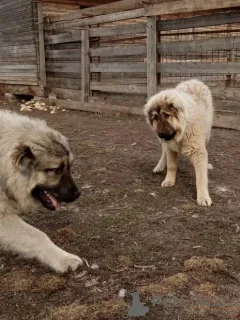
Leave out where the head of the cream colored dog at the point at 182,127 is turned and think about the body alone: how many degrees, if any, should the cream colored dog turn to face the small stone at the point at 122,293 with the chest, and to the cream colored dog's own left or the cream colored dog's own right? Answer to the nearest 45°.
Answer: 0° — it already faces it

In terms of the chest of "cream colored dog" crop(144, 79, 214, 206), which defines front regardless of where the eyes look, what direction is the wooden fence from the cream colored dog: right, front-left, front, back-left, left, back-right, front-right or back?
back

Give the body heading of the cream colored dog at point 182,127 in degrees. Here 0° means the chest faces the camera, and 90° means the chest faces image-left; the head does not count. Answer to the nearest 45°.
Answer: approximately 0°

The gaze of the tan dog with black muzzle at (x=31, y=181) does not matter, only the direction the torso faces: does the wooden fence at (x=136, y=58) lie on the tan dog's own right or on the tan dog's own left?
on the tan dog's own left

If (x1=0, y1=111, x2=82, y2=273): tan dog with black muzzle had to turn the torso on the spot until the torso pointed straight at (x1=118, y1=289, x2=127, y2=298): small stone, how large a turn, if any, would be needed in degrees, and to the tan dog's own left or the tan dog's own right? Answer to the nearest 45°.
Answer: approximately 45° to the tan dog's own right

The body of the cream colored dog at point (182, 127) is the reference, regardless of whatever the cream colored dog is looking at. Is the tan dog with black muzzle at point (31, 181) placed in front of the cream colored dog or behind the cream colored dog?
in front

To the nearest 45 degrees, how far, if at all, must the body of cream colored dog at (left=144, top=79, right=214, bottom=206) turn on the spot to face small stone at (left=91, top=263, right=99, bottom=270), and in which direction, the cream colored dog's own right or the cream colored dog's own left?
0° — it already faces it

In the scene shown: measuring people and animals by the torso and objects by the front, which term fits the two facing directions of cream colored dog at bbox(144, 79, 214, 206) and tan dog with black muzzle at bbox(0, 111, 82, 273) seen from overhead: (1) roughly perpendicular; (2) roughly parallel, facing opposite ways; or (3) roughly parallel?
roughly perpendicular

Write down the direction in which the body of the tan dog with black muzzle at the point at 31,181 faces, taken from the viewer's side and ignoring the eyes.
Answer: to the viewer's right

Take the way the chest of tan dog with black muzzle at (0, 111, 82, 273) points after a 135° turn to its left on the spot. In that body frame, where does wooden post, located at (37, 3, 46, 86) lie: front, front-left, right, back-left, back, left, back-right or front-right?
front-right
